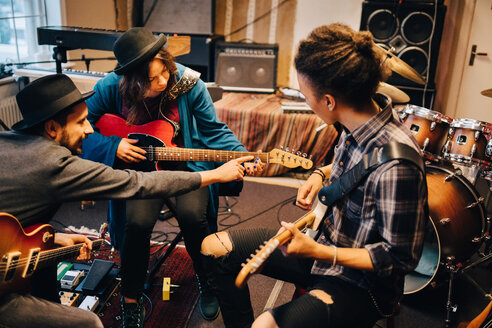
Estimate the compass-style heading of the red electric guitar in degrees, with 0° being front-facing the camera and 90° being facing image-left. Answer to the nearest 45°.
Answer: approximately 0°

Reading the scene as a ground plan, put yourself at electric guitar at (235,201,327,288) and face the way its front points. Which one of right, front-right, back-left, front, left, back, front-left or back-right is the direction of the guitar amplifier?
front-right

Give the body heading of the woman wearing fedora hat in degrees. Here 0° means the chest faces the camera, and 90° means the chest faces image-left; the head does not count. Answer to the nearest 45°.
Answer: approximately 0°

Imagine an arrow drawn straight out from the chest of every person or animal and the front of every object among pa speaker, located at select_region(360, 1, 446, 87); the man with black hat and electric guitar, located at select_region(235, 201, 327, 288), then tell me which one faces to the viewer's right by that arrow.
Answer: the man with black hat

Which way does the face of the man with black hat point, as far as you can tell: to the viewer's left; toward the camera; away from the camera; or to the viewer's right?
to the viewer's right

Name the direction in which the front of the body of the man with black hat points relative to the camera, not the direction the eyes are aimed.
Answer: to the viewer's right

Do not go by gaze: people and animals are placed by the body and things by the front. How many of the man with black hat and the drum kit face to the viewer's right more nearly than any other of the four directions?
1

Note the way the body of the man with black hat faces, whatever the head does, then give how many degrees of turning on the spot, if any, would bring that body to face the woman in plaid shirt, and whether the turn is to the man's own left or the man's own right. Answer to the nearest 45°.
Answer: approximately 45° to the man's own right

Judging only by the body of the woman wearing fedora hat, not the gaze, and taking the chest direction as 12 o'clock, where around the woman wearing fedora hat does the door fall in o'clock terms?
The door is roughly at 8 o'clock from the woman wearing fedora hat.

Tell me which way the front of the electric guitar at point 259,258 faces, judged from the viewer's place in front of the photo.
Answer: facing away from the viewer and to the left of the viewer

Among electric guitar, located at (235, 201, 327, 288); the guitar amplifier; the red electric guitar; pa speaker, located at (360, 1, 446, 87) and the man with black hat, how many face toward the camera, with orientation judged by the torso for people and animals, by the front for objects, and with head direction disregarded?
3

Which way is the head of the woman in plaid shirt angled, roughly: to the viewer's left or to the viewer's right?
to the viewer's left
